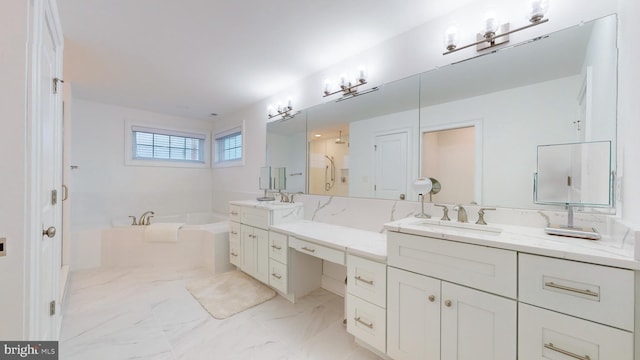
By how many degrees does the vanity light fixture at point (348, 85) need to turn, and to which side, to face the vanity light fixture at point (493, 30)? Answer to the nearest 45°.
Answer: approximately 90° to its left

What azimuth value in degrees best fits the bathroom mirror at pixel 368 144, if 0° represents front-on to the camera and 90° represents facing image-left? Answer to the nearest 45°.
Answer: approximately 45°

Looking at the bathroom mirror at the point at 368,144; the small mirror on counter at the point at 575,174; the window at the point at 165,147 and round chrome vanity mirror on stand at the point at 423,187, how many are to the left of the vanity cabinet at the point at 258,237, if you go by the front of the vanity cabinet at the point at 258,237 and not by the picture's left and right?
3

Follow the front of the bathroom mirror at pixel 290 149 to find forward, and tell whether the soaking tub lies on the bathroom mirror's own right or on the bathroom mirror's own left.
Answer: on the bathroom mirror's own right

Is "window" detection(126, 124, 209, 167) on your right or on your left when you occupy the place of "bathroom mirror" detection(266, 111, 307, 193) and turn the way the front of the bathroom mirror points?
on your right

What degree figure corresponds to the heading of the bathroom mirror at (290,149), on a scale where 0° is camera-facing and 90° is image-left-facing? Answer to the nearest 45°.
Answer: approximately 45°

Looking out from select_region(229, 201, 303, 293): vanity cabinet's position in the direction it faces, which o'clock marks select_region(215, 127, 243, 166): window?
The window is roughly at 4 o'clock from the vanity cabinet.
